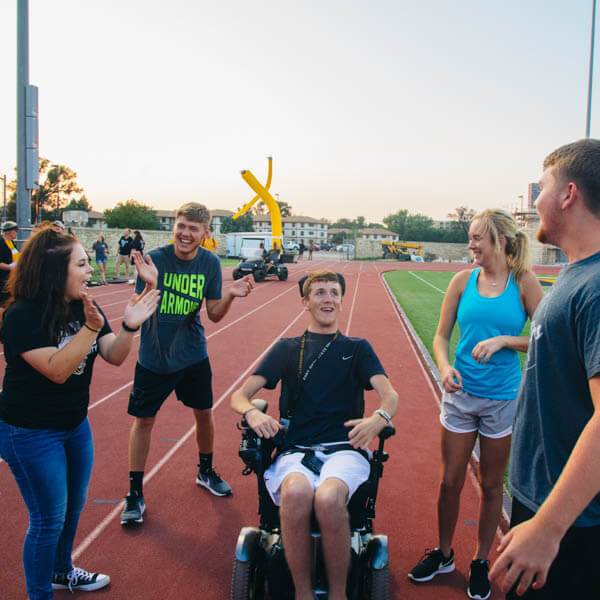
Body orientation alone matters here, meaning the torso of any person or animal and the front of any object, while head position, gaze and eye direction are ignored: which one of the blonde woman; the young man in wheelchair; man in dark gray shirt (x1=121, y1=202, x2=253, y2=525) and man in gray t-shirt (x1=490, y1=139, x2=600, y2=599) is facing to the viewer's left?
the man in gray t-shirt

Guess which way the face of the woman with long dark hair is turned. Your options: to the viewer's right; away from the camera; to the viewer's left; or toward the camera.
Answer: to the viewer's right

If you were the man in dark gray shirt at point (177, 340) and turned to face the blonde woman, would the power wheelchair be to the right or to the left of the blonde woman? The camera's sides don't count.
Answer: right

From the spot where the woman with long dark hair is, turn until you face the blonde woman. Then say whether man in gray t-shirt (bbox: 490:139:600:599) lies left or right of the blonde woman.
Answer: right

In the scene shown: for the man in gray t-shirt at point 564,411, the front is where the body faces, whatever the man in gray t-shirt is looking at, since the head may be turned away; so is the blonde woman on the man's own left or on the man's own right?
on the man's own right

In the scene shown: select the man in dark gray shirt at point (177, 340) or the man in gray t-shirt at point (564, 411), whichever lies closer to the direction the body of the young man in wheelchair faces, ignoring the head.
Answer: the man in gray t-shirt

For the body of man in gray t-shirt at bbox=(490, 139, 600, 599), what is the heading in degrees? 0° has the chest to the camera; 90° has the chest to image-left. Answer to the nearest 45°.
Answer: approximately 90°

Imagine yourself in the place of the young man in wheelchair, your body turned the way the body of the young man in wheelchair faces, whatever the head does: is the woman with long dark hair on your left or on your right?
on your right
